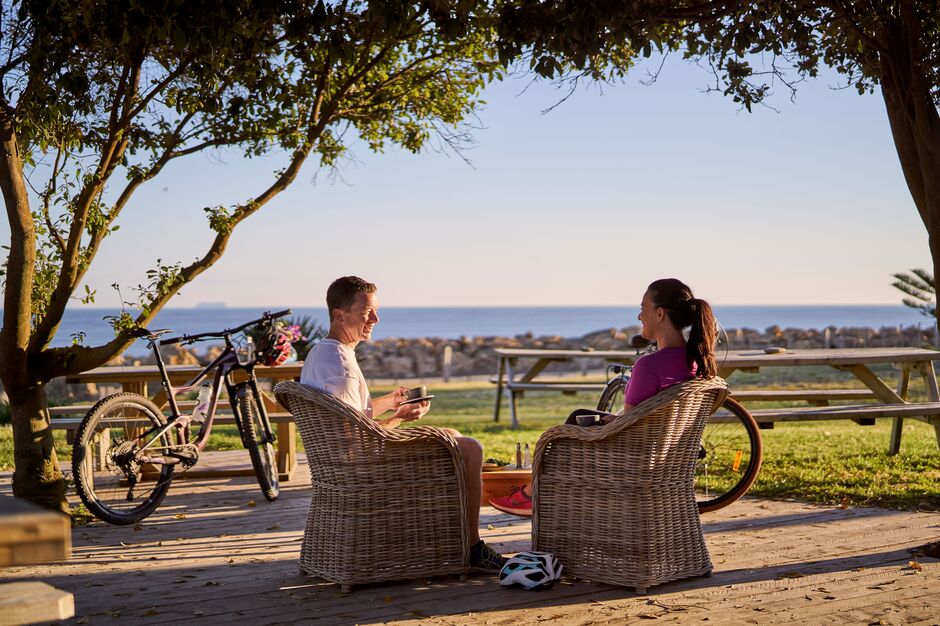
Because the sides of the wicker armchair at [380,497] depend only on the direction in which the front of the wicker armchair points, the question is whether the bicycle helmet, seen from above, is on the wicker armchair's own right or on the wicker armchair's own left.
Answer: on the wicker armchair's own right

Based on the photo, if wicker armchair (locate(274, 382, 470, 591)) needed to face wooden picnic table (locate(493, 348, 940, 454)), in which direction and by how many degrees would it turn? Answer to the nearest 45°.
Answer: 0° — it already faces it

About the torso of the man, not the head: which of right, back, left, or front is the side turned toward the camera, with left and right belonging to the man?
right

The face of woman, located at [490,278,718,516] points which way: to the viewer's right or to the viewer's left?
to the viewer's left

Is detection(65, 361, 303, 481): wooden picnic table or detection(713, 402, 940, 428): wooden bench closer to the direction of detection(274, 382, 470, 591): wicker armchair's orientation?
the wooden bench

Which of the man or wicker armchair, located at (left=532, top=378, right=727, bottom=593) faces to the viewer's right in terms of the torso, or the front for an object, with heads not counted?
the man

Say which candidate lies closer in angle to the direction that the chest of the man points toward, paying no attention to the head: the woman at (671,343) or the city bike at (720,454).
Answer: the woman

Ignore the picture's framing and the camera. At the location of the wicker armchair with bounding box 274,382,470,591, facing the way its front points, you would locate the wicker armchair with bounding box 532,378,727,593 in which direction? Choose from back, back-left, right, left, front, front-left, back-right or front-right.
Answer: front-right

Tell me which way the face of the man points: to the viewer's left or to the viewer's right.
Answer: to the viewer's right

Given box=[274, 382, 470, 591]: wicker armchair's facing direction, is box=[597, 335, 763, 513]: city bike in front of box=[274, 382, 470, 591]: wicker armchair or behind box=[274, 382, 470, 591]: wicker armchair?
in front

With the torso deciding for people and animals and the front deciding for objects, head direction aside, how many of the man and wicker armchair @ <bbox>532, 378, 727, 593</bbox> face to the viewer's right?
1

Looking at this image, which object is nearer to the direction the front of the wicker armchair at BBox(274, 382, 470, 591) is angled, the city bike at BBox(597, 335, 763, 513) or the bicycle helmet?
the city bike

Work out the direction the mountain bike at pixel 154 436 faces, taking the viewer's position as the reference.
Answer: facing away from the viewer and to the right of the viewer

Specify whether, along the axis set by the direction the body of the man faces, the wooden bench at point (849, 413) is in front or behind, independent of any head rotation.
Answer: in front
